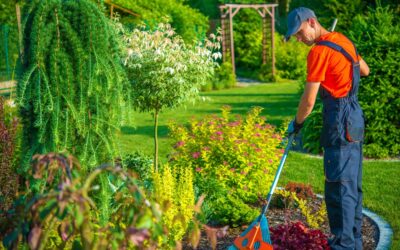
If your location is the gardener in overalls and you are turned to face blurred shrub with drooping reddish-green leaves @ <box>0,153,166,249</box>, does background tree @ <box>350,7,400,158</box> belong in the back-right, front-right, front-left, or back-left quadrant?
back-right

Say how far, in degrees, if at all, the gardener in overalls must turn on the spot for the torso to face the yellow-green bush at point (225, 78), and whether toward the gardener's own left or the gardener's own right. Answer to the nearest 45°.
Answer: approximately 45° to the gardener's own right

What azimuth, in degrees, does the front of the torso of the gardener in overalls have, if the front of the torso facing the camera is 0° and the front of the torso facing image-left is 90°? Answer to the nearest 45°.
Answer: approximately 135°

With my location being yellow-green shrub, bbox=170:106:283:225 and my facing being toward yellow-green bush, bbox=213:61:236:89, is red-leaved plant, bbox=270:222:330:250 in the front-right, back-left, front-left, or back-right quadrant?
back-right

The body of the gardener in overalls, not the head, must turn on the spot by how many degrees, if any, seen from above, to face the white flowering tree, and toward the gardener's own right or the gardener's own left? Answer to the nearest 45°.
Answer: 0° — they already face it
